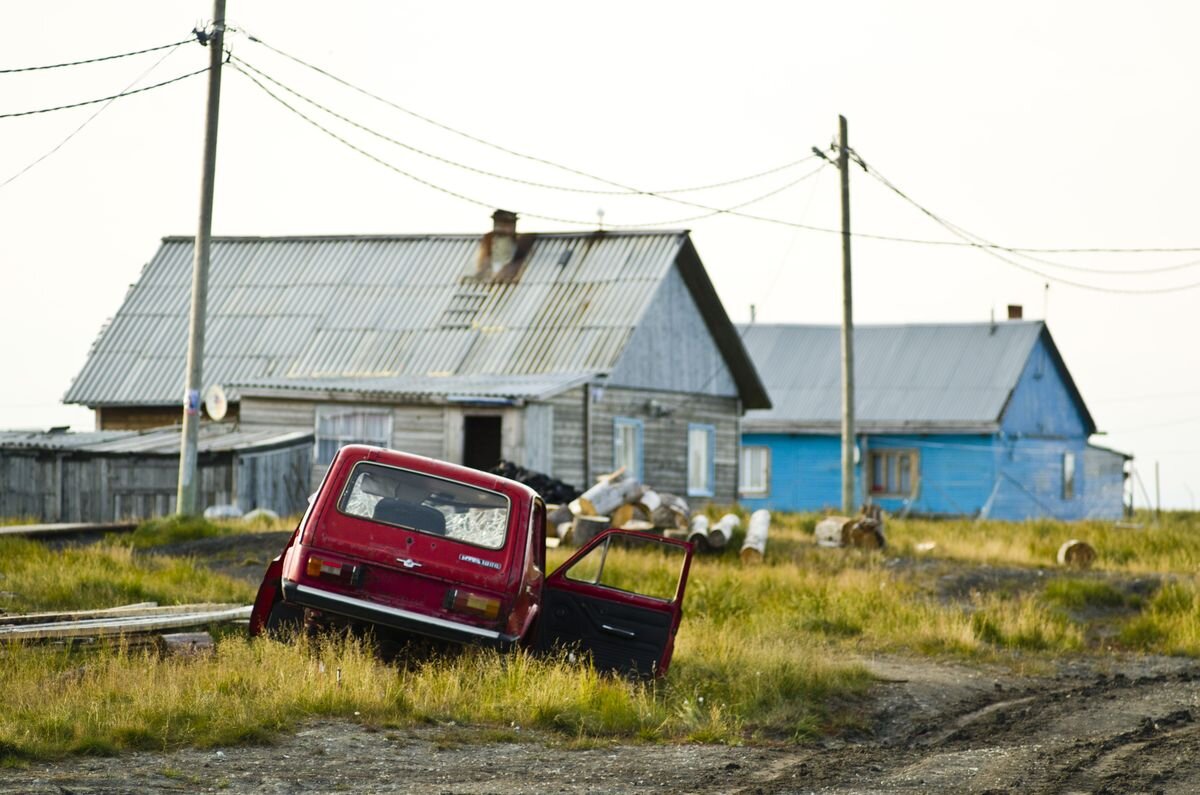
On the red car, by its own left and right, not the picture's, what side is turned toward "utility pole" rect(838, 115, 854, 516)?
front

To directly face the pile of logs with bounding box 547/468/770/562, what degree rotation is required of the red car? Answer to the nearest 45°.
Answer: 0° — it already faces it

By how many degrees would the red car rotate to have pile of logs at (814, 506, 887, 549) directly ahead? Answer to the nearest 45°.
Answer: approximately 45° to its right

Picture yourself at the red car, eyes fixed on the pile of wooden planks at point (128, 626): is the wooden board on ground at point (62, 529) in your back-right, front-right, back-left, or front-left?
front-right

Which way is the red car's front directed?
away from the camera

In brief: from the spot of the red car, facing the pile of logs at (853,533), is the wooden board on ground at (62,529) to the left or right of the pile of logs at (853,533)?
left

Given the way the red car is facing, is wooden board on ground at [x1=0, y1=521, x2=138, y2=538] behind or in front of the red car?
in front

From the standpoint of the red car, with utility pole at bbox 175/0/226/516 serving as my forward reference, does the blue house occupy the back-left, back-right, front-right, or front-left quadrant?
front-right

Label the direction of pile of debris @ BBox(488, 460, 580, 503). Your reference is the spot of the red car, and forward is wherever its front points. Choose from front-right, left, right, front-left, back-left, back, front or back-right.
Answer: front

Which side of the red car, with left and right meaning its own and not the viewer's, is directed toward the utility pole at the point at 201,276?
front

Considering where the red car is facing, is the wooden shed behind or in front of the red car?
in front

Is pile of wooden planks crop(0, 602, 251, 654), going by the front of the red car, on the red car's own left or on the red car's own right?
on the red car's own left

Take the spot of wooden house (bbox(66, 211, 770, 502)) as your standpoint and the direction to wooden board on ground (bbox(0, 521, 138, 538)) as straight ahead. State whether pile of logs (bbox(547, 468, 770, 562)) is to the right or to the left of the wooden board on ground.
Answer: left

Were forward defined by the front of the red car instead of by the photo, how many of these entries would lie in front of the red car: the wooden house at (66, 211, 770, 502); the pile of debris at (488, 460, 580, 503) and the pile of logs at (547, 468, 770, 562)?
3

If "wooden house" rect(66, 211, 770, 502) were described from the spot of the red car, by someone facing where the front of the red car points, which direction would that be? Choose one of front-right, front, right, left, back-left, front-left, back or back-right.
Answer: front
